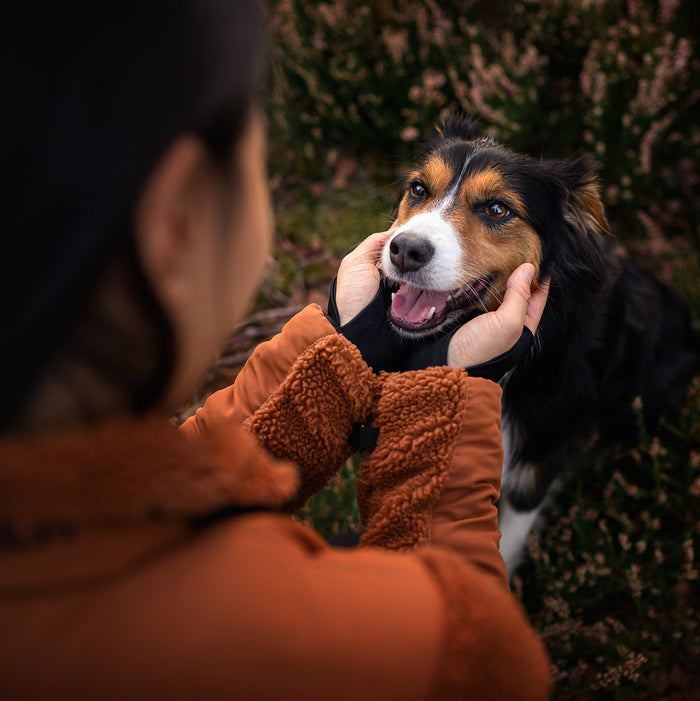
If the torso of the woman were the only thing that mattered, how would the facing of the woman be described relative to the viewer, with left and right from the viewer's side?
facing away from the viewer and to the right of the viewer

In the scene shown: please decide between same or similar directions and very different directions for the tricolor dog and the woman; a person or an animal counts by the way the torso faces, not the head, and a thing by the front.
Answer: very different directions

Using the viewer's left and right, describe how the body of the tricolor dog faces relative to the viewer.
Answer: facing the viewer and to the left of the viewer

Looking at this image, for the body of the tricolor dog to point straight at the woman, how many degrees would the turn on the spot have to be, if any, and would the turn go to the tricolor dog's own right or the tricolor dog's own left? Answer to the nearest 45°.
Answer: approximately 45° to the tricolor dog's own left

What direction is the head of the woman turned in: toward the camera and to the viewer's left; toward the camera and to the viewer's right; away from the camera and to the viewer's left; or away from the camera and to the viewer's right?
away from the camera and to the viewer's right

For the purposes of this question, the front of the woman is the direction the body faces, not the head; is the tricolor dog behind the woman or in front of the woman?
in front
